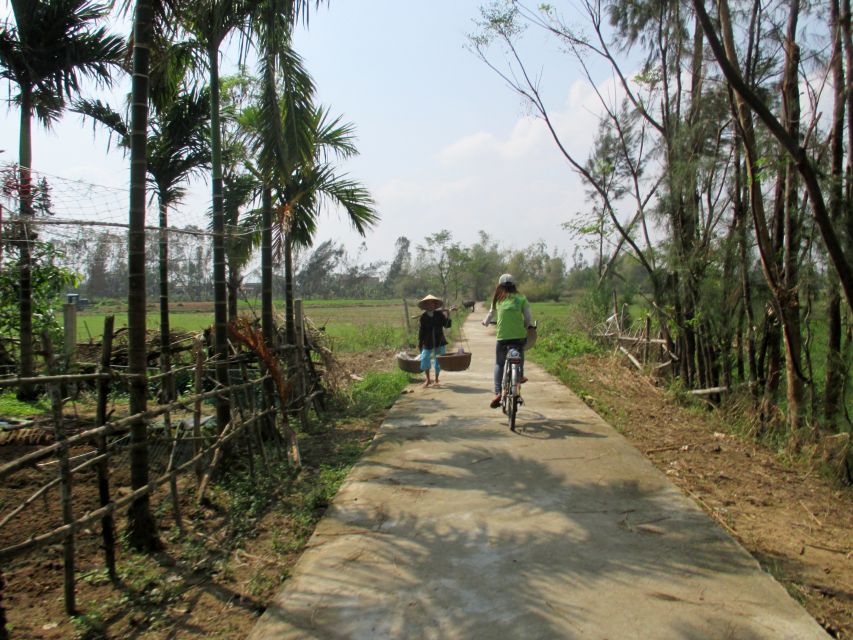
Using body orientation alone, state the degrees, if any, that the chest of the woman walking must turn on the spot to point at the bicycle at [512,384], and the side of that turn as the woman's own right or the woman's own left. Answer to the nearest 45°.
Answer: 0° — they already face it

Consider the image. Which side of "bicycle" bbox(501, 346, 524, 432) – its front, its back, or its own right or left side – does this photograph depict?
back

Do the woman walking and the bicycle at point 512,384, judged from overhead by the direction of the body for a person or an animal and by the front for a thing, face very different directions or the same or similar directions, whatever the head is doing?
very different directions

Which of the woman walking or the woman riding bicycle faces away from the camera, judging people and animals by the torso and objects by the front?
the woman riding bicycle

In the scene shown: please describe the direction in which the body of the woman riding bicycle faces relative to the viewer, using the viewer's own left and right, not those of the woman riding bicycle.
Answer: facing away from the viewer

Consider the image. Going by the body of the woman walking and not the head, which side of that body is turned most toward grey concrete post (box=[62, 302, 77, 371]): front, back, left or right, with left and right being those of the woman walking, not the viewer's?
right

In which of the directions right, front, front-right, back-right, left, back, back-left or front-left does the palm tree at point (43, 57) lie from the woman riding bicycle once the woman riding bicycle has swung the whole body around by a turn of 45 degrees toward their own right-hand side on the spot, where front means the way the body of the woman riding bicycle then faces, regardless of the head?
back-left

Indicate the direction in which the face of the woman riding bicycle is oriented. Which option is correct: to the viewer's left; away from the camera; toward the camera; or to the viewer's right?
away from the camera
